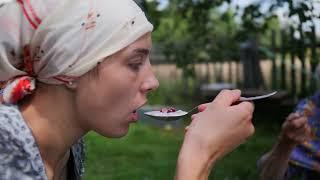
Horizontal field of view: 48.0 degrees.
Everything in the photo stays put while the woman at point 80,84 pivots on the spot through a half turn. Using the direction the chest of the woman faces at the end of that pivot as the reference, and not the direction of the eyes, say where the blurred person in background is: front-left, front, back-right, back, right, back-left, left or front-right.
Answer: back-right

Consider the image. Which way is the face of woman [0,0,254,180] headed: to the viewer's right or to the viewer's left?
to the viewer's right

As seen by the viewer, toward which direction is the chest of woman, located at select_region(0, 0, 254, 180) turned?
to the viewer's right
